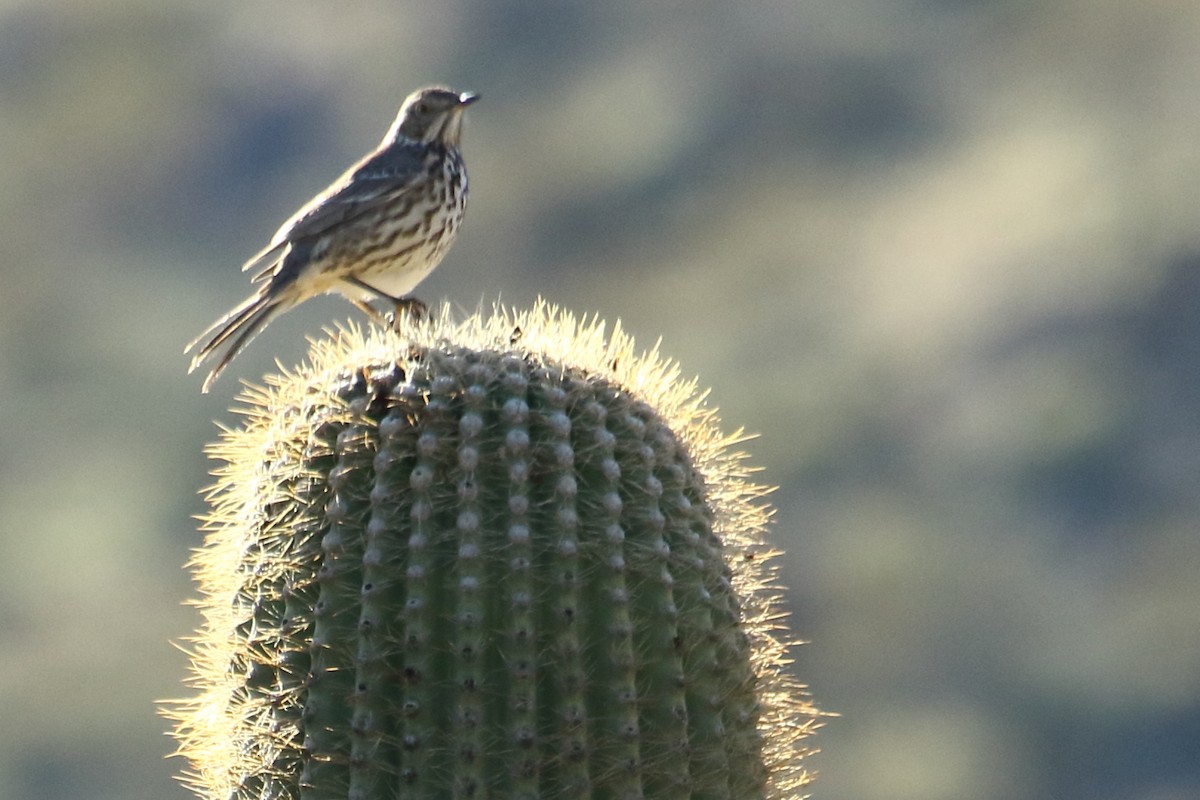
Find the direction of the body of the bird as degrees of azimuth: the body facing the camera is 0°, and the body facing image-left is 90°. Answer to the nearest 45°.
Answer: approximately 270°
